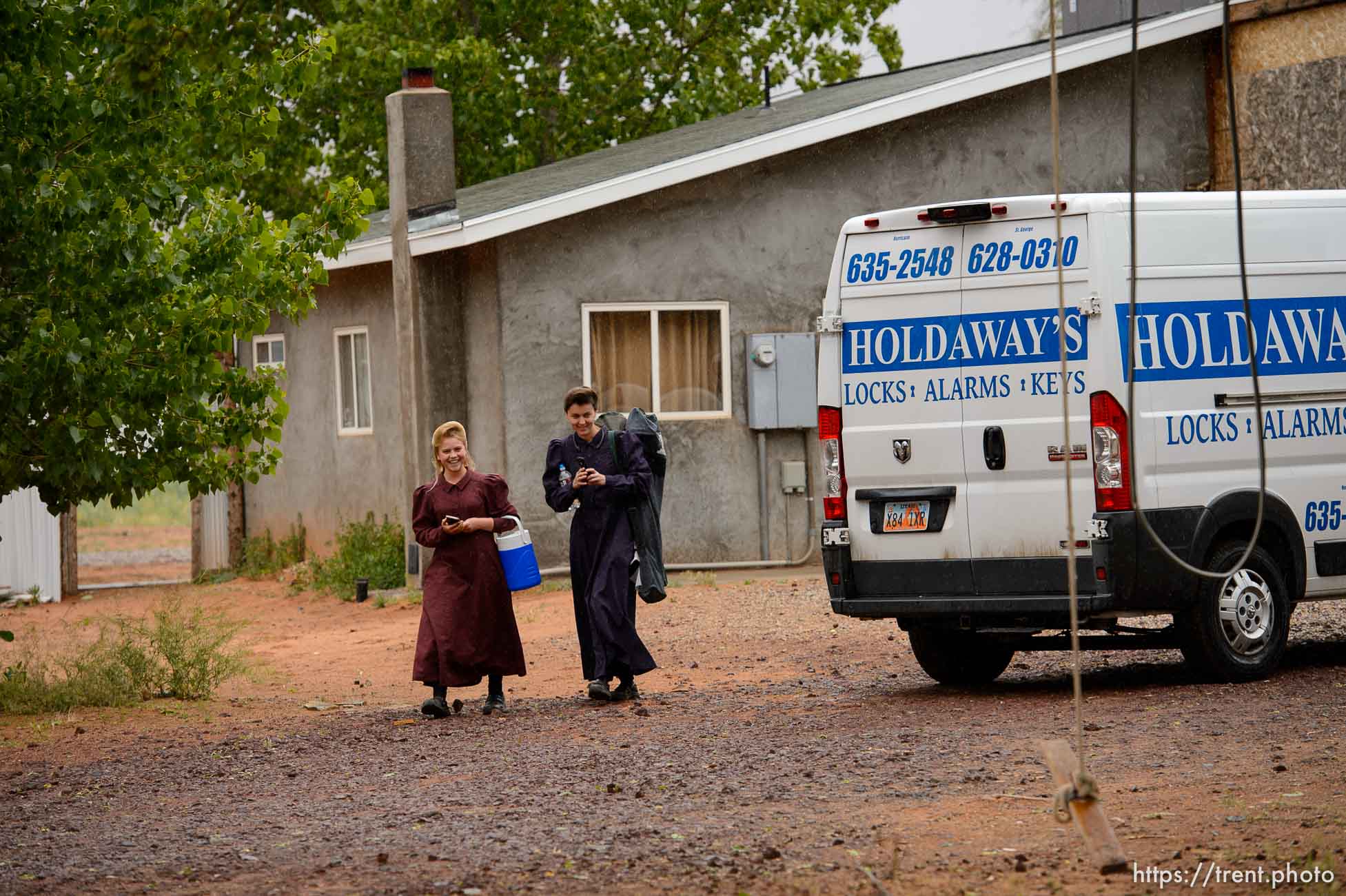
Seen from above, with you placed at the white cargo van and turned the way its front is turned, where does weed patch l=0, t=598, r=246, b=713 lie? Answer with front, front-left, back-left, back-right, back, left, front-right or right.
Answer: back-left

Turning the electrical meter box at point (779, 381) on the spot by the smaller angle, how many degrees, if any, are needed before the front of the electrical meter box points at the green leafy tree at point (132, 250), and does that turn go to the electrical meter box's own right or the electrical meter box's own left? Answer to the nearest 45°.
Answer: approximately 45° to the electrical meter box's own right

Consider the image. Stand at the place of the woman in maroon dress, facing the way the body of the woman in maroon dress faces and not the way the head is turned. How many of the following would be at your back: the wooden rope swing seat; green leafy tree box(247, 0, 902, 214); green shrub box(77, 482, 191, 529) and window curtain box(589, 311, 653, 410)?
3

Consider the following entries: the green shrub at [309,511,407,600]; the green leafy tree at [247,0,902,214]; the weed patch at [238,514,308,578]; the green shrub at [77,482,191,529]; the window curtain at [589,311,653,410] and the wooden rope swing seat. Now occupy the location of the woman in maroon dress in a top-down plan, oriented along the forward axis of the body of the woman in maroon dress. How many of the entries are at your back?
5

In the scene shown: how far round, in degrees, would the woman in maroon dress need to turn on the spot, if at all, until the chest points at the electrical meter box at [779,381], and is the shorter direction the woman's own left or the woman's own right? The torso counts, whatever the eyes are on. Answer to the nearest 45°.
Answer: approximately 135° to the woman's own left

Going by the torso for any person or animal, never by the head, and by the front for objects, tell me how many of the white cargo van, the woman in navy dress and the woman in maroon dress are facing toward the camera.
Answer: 2

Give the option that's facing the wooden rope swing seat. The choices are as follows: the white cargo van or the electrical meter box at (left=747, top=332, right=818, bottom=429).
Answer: the electrical meter box

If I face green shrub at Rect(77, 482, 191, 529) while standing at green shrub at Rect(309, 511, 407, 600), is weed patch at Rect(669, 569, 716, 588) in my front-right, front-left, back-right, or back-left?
back-right

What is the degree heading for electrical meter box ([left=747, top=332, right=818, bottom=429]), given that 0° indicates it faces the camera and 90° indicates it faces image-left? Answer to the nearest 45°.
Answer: approximately 0°
